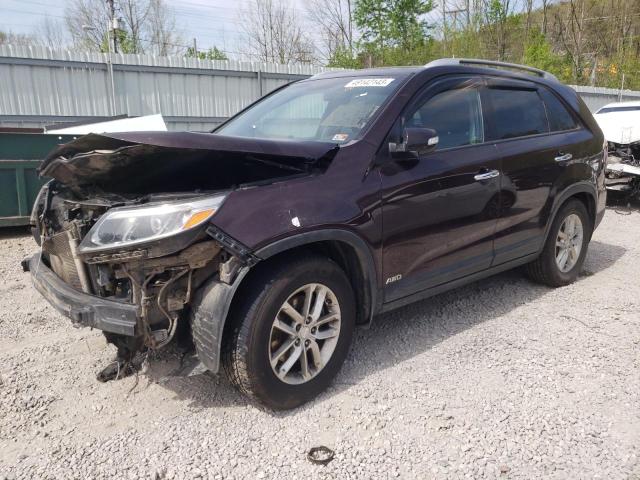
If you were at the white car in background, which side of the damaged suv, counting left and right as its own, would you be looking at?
back

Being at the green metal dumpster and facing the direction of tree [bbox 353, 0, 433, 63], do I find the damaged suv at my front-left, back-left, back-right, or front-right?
back-right

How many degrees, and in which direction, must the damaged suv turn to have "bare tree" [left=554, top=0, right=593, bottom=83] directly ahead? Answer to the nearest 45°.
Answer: approximately 180°

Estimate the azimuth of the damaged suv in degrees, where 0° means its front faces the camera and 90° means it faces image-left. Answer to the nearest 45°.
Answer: approximately 45°

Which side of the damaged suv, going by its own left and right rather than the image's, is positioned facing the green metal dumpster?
right

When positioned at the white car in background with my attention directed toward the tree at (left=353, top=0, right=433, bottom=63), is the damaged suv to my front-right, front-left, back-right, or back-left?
back-left

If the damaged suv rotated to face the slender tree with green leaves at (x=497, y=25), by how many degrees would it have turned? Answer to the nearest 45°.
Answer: approximately 135° to its right

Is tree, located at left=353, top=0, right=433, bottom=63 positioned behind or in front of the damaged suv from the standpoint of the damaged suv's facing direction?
behind
